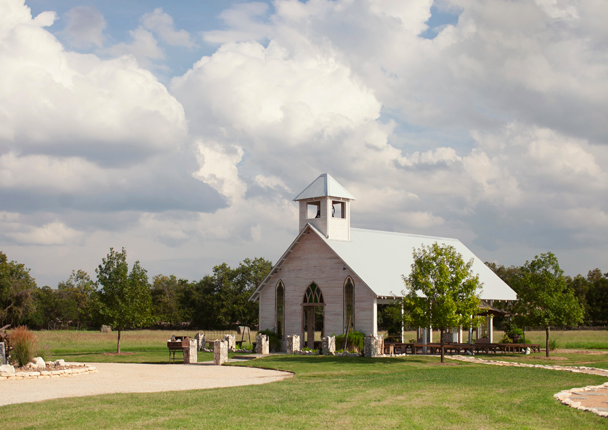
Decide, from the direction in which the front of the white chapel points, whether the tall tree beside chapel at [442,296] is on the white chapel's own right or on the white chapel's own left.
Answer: on the white chapel's own left

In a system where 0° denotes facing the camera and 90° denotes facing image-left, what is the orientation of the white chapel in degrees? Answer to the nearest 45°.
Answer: approximately 45°

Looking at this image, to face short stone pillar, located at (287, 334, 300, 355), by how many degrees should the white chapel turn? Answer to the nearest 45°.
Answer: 0° — it already faces it

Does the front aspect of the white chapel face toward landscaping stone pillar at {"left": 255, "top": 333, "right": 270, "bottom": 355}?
yes

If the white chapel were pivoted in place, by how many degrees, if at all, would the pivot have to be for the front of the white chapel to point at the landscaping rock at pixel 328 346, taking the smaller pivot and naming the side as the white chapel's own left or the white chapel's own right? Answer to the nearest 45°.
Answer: approximately 45° to the white chapel's own left

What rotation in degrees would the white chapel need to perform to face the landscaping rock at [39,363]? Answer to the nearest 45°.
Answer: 0° — it already faces it

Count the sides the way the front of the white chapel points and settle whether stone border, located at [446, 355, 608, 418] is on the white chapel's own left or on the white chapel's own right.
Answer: on the white chapel's own left

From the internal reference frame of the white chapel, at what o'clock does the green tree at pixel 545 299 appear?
The green tree is roughly at 8 o'clock from the white chapel.
